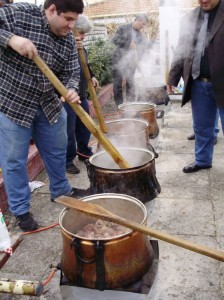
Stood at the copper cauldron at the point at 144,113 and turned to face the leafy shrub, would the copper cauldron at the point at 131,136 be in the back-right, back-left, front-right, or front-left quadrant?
back-left

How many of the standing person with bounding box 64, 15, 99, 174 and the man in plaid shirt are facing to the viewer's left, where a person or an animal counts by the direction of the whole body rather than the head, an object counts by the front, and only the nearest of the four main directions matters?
0

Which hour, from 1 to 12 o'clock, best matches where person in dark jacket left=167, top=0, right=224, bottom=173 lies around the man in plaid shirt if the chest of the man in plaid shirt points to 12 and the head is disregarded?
The person in dark jacket is roughly at 10 o'clock from the man in plaid shirt.

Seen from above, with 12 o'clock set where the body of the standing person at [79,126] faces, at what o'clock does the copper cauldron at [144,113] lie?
The copper cauldron is roughly at 10 o'clock from the standing person.

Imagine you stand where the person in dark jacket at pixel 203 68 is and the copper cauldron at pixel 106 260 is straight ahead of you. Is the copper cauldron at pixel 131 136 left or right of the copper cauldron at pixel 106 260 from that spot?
right

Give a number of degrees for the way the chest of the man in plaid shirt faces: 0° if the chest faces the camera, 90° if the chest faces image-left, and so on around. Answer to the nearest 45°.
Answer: approximately 315°

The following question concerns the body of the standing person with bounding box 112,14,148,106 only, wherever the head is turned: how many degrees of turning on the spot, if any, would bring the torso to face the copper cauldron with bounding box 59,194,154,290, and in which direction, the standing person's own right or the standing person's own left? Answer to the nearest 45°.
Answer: approximately 45° to the standing person's own right

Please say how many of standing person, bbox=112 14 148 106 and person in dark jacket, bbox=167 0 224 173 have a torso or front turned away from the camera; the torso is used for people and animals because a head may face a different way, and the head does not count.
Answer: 0

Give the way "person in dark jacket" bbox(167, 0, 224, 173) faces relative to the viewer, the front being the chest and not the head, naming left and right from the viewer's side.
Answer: facing the viewer and to the left of the viewer

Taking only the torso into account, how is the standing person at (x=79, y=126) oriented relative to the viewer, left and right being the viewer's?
facing the viewer and to the right of the viewer

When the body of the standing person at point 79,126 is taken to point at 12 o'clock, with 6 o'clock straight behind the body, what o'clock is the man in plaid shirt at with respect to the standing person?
The man in plaid shirt is roughly at 2 o'clock from the standing person.

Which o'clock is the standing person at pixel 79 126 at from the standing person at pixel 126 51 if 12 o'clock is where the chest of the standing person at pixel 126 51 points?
the standing person at pixel 79 126 is roughly at 2 o'clock from the standing person at pixel 126 51.

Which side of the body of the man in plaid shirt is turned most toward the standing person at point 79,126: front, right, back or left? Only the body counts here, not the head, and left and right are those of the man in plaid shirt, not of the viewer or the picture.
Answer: left
